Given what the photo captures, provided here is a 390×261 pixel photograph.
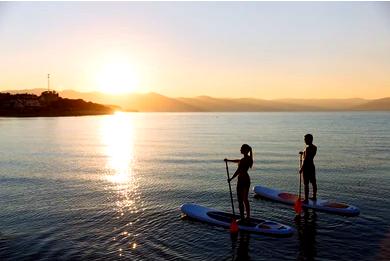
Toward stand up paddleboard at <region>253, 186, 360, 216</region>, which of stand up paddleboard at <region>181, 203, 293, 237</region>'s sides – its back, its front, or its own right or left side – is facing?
right

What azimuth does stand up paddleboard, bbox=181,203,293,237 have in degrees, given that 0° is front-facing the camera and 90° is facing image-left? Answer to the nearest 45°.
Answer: approximately 135°
